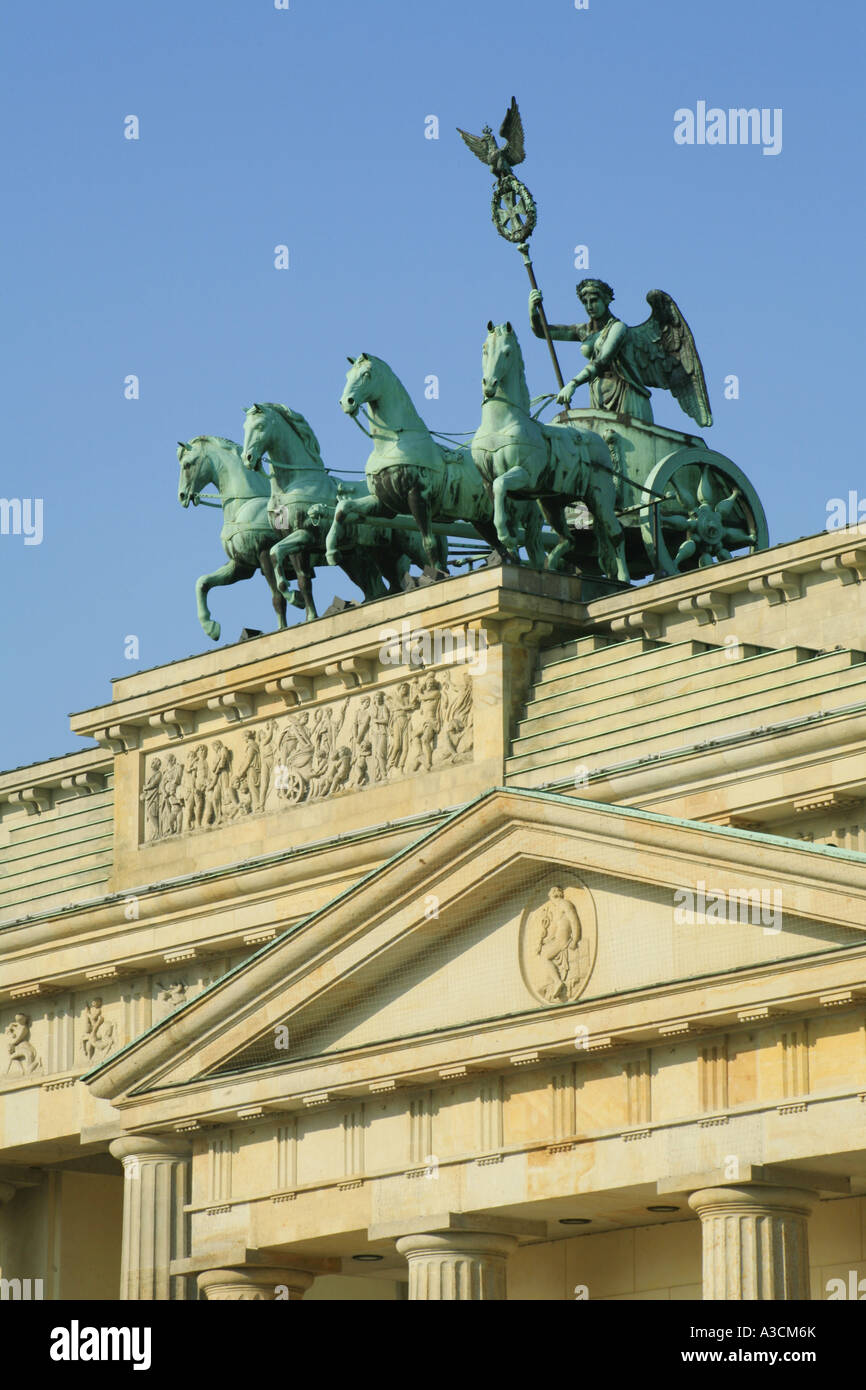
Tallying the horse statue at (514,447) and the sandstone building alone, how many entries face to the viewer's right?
0

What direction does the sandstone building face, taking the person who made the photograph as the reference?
facing the viewer and to the left of the viewer

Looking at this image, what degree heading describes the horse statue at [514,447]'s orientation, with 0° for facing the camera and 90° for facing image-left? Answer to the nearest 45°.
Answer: approximately 45°
